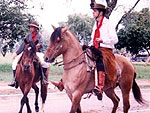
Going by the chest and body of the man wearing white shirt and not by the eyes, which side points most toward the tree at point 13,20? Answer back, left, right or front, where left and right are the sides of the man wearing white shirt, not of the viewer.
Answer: right

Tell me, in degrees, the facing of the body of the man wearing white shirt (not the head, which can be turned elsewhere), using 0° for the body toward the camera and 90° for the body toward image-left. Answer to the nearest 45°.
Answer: approximately 45°

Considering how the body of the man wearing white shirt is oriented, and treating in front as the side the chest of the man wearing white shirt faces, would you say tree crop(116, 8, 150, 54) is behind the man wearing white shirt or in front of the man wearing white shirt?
behind

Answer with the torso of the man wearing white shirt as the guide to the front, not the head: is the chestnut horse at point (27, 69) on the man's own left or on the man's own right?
on the man's own right
